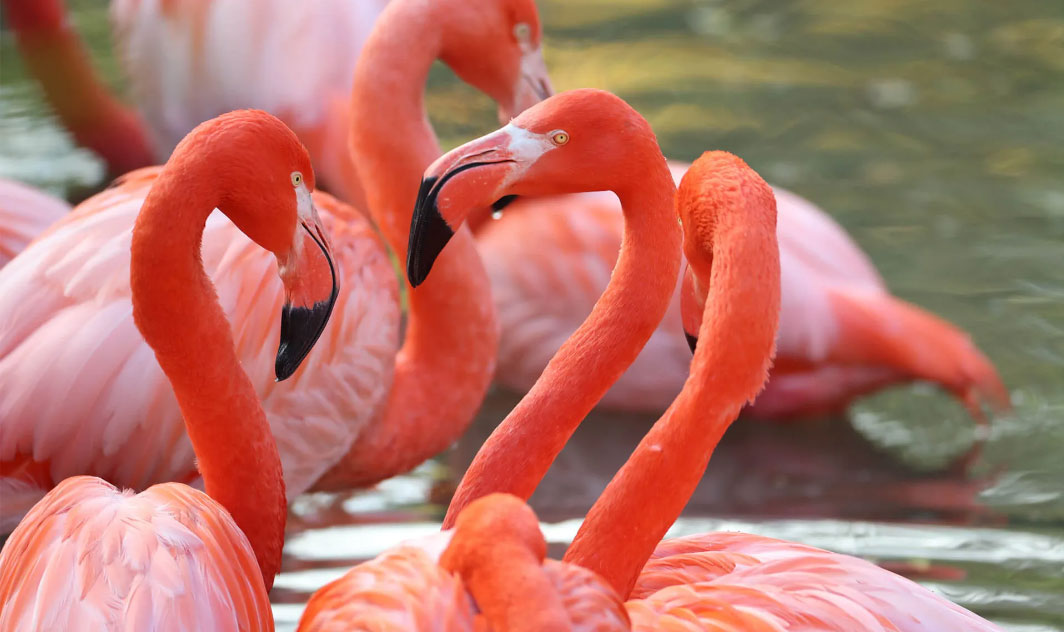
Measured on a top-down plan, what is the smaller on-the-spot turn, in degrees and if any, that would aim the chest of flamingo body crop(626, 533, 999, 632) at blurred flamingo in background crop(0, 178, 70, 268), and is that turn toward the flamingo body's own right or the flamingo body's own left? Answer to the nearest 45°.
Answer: approximately 45° to the flamingo body's own right

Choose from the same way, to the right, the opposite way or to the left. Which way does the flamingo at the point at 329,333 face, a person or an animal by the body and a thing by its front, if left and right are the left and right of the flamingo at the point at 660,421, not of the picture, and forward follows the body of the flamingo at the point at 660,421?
the opposite way

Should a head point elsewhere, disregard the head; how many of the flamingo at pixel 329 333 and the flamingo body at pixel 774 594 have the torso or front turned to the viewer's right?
1

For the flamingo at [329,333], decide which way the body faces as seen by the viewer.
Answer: to the viewer's right

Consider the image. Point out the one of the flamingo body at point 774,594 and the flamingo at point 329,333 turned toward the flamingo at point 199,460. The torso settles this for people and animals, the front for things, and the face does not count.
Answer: the flamingo body

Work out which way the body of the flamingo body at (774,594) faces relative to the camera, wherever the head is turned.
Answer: to the viewer's left

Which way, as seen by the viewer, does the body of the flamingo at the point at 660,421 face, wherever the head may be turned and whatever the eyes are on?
to the viewer's left

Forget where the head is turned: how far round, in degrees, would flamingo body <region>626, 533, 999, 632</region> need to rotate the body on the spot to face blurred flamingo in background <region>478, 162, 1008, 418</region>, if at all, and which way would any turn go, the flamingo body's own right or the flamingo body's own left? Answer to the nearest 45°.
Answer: approximately 90° to the flamingo body's own right

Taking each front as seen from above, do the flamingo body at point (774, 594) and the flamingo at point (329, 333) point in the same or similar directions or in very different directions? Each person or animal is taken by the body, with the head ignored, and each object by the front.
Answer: very different directions
